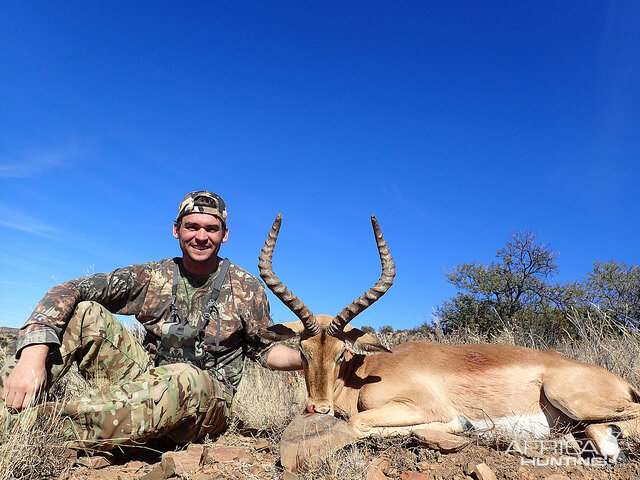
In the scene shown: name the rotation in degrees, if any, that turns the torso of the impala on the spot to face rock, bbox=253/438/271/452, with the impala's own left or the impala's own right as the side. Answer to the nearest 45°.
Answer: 0° — it already faces it

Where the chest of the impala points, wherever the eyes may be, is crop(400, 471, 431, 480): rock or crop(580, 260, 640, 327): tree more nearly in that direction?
the rock

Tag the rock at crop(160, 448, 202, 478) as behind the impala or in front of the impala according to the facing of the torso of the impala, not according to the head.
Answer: in front

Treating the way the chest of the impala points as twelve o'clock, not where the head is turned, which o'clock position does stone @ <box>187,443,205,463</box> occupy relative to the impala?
The stone is roughly at 11 o'clock from the impala.

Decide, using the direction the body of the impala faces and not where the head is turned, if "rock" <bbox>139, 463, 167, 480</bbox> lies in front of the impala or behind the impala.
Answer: in front

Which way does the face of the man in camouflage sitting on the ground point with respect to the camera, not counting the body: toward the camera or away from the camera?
toward the camera

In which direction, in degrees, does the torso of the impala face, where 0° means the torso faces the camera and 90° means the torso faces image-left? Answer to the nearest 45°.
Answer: approximately 90°

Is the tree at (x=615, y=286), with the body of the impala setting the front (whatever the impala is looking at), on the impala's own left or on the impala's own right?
on the impala's own right

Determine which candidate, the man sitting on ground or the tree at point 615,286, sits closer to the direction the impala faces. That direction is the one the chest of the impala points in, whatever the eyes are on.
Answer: the man sitting on ground

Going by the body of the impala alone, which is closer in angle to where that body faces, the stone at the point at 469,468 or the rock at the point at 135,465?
the rock
